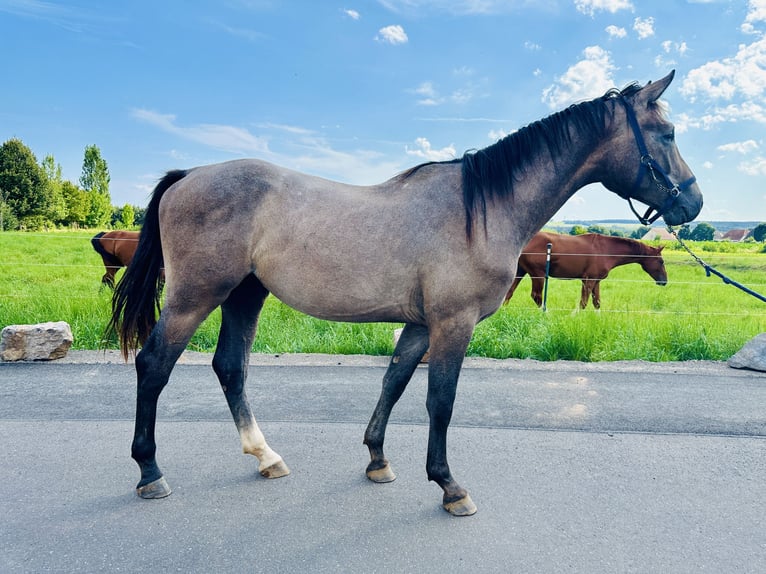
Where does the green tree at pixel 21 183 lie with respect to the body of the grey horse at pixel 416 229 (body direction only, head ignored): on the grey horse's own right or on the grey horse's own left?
on the grey horse's own left

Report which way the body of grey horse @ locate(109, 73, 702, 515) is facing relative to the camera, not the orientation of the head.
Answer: to the viewer's right

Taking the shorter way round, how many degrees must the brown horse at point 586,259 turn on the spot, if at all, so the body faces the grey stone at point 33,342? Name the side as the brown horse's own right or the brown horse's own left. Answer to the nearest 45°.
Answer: approximately 135° to the brown horse's own right

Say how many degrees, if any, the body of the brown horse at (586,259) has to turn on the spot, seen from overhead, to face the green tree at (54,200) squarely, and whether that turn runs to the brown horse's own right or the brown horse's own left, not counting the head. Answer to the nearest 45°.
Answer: approximately 135° to the brown horse's own left

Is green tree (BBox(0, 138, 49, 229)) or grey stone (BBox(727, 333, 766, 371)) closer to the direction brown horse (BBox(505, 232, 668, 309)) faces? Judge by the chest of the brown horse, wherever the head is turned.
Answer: the grey stone

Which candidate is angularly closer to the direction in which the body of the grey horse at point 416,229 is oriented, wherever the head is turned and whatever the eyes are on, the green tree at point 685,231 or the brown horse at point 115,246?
the green tree

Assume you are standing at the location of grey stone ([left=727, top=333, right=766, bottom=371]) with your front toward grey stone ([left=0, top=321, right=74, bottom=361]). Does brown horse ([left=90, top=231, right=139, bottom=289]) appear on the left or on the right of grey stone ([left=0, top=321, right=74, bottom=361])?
right

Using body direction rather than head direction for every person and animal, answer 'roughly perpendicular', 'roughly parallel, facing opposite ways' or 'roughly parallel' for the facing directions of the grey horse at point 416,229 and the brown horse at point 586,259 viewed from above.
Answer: roughly parallel

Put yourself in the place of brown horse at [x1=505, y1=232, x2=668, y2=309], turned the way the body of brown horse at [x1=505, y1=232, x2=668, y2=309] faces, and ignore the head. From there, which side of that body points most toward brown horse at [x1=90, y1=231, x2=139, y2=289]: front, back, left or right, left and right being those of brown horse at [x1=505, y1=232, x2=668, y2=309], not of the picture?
back

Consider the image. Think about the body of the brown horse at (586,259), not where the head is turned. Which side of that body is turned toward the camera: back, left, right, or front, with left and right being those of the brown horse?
right

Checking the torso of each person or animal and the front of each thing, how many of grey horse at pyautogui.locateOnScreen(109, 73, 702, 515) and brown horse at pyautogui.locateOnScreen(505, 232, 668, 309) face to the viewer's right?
2

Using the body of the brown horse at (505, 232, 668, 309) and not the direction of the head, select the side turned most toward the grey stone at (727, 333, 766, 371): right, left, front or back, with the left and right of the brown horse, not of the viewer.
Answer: right
